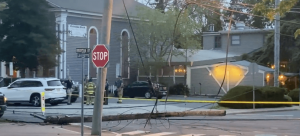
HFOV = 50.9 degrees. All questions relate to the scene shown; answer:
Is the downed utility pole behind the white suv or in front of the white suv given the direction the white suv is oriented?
behind

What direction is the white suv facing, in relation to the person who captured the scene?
facing away from the viewer and to the left of the viewer

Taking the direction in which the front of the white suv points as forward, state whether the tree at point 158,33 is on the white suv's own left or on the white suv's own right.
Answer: on the white suv's own right

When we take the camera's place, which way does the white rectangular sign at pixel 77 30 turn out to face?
facing the viewer

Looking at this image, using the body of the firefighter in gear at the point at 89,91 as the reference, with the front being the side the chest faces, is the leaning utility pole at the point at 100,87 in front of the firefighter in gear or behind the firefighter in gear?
behind

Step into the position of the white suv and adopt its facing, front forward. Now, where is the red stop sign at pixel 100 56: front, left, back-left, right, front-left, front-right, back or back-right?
back-left
